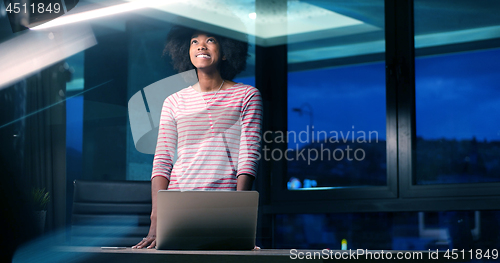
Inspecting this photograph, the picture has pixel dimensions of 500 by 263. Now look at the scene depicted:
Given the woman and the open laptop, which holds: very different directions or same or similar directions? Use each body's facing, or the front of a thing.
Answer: very different directions

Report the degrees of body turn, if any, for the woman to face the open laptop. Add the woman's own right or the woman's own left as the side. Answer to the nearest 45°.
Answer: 0° — they already face it

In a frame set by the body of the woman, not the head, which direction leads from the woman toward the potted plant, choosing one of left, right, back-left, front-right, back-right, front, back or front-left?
back-right

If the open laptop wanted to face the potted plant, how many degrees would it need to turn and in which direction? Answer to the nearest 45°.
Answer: approximately 45° to its left

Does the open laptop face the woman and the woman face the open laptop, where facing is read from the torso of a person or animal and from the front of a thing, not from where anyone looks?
yes

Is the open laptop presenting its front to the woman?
yes

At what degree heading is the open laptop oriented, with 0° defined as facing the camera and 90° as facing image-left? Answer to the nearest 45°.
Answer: approximately 180°

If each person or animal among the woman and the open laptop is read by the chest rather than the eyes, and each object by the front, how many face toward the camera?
1

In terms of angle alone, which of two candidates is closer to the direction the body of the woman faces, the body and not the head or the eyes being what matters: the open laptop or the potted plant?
the open laptop

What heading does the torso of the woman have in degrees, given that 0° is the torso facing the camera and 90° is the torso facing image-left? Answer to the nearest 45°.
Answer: approximately 0°
